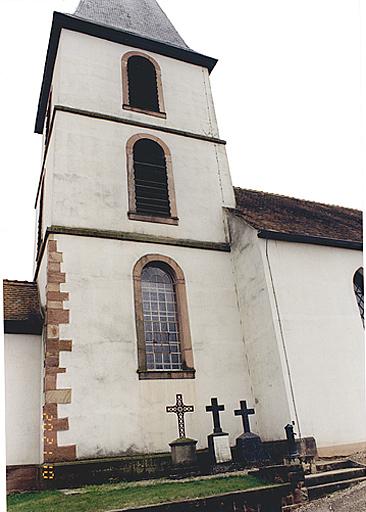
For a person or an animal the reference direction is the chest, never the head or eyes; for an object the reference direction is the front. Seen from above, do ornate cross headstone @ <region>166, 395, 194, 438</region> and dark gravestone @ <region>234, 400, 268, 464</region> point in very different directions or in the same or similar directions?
same or similar directions

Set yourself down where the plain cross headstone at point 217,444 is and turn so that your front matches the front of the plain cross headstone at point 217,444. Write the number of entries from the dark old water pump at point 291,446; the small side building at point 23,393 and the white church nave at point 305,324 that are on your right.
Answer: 1

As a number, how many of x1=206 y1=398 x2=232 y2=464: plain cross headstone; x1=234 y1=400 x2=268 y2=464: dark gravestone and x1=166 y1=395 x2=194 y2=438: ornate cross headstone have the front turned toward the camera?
3

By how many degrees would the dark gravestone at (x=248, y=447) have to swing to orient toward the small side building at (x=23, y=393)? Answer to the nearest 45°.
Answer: approximately 90° to its right

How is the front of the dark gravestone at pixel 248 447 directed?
toward the camera

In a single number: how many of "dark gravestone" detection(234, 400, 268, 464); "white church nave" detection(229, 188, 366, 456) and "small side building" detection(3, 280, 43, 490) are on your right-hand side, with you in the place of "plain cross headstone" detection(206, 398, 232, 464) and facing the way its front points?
1

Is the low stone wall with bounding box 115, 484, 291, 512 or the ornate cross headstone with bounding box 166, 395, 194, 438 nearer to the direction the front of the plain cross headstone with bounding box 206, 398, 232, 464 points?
the low stone wall

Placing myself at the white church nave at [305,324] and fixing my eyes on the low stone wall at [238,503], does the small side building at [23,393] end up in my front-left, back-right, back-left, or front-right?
front-right

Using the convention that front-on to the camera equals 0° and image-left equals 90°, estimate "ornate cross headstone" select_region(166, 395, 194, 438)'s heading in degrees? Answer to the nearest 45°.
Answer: approximately 0°

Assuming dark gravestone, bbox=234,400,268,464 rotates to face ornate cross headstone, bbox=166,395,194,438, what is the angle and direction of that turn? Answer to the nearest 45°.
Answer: approximately 90° to its right

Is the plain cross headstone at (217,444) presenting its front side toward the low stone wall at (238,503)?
yes

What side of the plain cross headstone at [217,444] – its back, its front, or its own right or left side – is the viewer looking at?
front

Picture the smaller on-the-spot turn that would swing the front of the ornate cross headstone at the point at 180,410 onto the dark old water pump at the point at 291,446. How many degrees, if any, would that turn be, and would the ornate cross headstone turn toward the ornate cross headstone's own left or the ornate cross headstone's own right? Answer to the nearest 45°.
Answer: approximately 45° to the ornate cross headstone's own left
